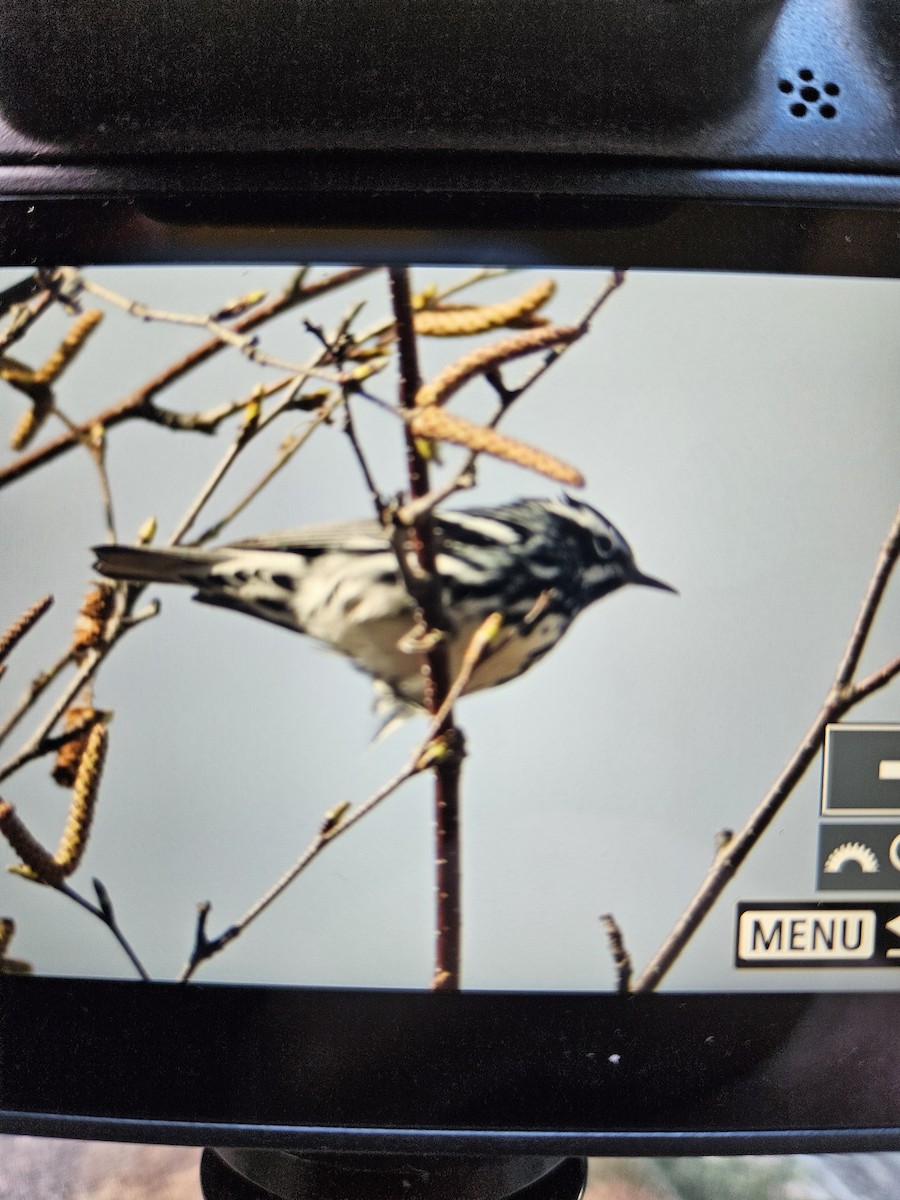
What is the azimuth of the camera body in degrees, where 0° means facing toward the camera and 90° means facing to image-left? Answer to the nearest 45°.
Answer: approximately 180°
